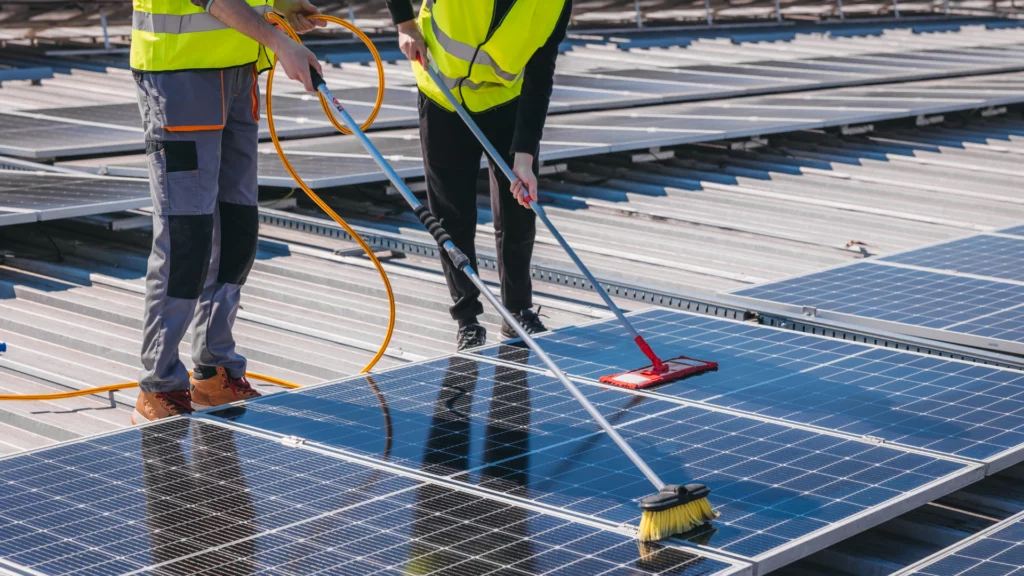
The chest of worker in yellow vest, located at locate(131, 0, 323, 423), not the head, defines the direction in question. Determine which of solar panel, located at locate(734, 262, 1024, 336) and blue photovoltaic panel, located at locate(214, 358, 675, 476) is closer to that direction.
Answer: the blue photovoltaic panel

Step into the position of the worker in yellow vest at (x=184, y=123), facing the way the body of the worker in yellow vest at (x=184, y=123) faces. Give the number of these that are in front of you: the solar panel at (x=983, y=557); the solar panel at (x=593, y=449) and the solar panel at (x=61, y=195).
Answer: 2

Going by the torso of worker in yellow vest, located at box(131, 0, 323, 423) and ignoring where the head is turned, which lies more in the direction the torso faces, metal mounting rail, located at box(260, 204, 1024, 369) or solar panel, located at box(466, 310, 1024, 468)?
the solar panel

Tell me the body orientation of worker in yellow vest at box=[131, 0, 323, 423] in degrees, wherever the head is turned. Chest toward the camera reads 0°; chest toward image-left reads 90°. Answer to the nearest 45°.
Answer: approximately 315°

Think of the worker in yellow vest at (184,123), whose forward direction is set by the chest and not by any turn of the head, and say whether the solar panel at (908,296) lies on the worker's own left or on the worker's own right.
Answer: on the worker's own left

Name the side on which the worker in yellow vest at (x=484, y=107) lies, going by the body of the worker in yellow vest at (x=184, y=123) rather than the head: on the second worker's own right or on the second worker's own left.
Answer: on the second worker's own left

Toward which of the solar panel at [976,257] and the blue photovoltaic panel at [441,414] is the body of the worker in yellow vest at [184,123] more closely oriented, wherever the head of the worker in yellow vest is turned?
the blue photovoltaic panel
